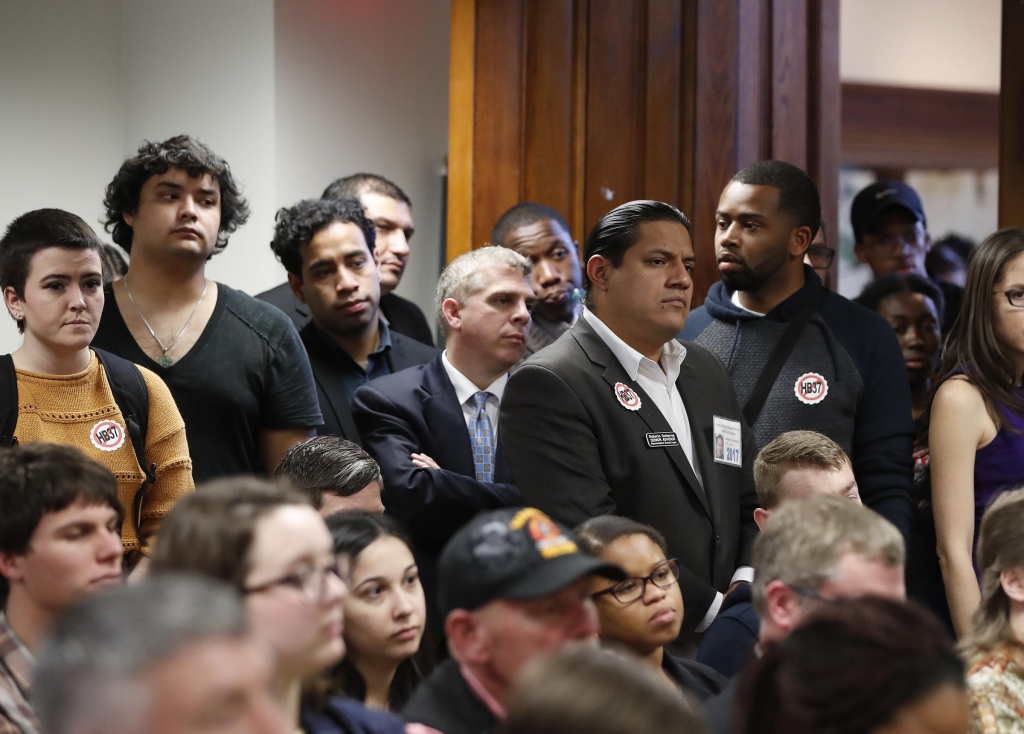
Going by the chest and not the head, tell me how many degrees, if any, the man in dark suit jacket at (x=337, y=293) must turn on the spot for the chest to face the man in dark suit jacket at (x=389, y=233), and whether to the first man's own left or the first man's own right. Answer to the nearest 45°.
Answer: approximately 135° to the first man's own left

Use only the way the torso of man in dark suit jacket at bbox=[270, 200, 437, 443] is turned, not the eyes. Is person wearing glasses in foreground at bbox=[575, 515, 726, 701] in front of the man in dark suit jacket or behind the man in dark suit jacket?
in front

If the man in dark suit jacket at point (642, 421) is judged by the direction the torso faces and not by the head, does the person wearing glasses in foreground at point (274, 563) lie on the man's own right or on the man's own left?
on the man's own right

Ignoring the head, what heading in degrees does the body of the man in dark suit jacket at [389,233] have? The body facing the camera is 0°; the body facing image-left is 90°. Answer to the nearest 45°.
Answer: approximately 315°

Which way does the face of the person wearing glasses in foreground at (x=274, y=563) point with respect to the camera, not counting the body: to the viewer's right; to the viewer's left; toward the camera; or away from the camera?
to the viewer's right

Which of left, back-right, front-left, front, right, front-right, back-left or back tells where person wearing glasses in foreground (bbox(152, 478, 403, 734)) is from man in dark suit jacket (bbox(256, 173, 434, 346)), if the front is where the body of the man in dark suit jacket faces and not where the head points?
front-right
